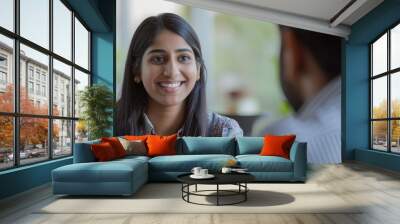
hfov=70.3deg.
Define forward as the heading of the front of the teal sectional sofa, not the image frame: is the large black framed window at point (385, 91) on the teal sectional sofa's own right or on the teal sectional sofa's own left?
on the teal sectional sofa's own left

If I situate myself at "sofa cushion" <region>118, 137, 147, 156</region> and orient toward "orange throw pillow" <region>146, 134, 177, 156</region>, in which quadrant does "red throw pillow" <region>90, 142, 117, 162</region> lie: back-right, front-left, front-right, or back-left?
back-right

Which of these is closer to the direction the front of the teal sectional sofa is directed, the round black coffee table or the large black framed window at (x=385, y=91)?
the round black coffee table

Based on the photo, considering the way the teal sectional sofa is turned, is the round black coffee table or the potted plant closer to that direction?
the round black coffee table

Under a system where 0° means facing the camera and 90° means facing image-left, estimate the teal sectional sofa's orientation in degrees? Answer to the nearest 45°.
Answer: approximately 0°

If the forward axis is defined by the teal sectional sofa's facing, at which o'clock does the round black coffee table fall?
The round black coffee table is roughly at 11 o'clock from the teal sectional sofa.

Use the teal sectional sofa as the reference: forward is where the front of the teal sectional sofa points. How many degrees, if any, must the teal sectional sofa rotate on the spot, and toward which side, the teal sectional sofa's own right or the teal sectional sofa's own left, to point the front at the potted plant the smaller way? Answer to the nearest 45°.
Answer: approximately 135° to the teal sectional sofa's own right
